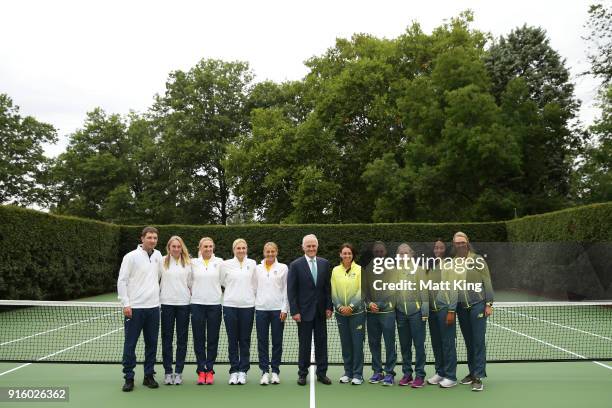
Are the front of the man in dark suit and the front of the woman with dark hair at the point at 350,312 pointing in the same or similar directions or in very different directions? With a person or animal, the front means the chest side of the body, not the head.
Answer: same or similar directions

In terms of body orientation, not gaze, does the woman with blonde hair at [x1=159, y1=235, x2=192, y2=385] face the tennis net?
no

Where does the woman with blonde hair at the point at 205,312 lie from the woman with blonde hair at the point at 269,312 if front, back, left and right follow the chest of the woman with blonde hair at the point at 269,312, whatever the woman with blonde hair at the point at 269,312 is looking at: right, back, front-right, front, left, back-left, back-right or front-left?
right

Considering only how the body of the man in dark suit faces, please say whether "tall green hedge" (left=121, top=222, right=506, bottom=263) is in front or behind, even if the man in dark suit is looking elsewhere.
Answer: behind

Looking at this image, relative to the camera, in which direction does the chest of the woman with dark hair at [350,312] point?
toward the camera

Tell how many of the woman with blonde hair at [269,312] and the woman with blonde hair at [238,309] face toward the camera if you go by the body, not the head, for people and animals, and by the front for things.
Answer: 2

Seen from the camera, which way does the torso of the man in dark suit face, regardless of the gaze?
toward the camera

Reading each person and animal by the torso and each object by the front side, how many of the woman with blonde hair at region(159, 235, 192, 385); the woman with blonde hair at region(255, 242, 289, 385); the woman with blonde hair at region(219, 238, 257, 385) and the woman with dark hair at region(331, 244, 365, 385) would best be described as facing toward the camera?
4

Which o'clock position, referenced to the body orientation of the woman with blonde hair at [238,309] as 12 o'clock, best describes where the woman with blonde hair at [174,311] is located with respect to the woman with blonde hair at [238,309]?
the woman with blonde hair at [174,311] is roughly at 3 o'clock from the woman with blonde hair at [238,309].

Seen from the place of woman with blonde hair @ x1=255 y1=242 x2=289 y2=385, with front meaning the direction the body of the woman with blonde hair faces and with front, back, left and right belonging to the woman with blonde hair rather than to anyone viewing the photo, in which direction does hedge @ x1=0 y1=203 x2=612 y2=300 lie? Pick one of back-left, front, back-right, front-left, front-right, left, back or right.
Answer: back

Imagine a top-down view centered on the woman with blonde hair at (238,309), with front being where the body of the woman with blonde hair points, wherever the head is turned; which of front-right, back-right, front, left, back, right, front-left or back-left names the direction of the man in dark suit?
left

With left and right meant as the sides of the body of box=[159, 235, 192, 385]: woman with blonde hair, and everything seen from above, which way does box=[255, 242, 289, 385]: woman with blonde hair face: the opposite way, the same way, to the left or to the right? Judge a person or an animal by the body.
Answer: the same way

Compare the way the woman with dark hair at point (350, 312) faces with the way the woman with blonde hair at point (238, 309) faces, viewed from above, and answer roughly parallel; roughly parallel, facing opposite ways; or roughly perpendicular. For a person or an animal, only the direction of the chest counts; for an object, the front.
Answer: roughly parallel

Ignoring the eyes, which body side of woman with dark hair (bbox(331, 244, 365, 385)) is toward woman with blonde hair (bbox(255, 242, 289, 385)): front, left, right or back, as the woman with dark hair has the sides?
right

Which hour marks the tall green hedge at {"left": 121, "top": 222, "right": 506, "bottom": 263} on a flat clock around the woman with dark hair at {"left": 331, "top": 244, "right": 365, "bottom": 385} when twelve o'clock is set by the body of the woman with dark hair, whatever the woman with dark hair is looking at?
The tall green hedge is roughly at 6 o'clock from the woman with dark hair.

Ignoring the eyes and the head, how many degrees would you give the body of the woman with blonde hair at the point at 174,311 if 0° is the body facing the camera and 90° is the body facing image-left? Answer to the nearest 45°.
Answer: approximately 0°

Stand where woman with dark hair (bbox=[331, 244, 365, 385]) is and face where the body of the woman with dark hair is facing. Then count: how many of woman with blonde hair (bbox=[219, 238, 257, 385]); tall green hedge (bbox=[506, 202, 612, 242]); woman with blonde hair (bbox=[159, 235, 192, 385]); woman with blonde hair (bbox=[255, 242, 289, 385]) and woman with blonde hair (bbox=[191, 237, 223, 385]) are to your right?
4

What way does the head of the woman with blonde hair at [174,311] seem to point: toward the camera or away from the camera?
toward the camera

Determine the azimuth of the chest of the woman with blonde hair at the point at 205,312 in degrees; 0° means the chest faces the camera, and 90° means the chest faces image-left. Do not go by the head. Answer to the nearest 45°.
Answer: approximately 0°

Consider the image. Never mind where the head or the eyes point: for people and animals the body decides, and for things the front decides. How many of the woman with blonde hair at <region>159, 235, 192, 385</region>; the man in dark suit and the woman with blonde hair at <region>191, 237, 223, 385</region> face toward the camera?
3

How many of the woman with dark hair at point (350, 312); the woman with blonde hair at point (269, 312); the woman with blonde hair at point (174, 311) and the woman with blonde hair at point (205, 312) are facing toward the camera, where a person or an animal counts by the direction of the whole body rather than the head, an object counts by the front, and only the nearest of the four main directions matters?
4
